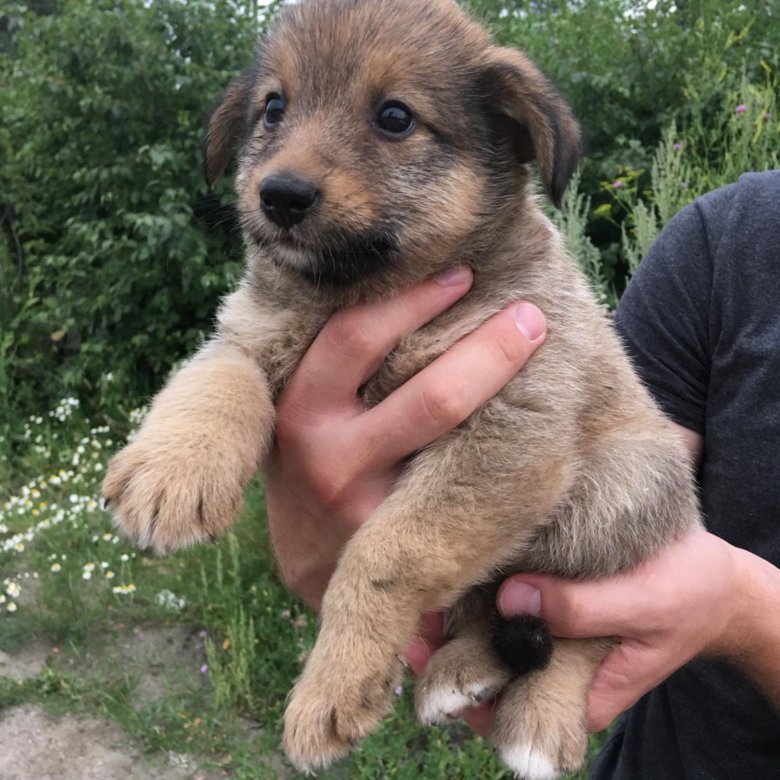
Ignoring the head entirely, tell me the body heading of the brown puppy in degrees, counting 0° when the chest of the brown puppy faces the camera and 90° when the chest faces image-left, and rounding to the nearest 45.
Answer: approximately 45°
